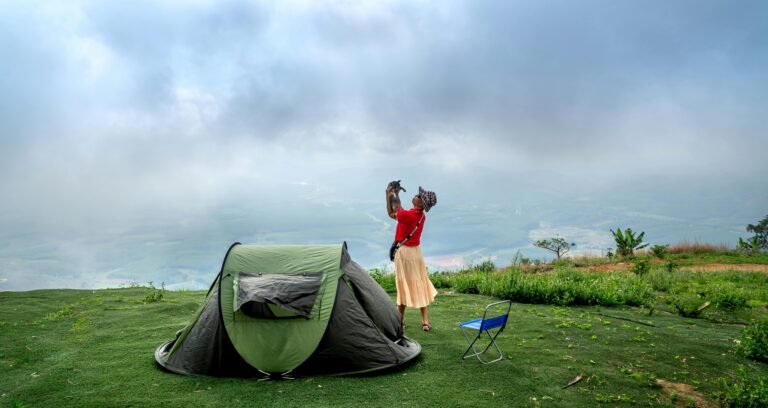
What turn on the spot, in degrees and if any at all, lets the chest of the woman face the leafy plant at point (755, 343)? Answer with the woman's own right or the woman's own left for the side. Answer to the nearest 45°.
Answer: approximately 135° to the woman's own right

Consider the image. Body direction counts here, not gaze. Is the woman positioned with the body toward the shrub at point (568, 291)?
no

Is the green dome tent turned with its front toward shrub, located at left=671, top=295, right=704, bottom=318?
no

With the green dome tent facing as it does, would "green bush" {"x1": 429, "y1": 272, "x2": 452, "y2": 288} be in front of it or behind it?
behind

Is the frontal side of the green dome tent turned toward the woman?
no

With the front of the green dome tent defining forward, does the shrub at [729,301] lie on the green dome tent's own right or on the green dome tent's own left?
on the green dome tent's own left

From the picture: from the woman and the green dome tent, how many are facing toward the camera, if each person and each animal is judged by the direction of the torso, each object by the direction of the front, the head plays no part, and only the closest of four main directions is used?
1

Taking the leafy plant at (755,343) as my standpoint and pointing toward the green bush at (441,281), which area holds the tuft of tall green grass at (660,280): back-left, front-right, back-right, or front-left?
front-right

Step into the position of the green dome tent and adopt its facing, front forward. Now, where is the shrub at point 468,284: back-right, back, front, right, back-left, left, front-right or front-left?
back-left

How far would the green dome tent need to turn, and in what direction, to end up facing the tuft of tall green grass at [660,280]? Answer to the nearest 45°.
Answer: approximately 135° to its left

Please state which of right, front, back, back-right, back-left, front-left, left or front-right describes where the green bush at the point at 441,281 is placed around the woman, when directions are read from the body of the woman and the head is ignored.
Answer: front-right

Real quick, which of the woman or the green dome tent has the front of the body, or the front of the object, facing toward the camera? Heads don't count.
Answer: the green dome tent

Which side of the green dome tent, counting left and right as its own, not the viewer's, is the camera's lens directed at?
front

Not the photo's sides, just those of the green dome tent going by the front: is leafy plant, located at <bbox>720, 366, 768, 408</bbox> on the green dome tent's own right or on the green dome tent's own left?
on the green dome tent's own left

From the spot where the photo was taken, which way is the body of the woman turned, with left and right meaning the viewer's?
facing away from the viewer and to the left of the viewer

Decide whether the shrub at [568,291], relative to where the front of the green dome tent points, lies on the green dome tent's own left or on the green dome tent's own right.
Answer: on the green dome tent's own left
